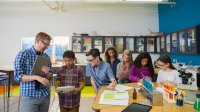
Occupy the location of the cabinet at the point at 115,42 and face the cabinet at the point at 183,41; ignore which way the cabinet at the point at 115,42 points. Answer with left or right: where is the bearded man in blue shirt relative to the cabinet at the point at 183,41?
right

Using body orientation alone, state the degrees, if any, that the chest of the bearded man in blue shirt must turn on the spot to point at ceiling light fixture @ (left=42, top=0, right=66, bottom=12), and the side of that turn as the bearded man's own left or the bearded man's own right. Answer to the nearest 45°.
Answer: approximately 135° to the bearded man's own left

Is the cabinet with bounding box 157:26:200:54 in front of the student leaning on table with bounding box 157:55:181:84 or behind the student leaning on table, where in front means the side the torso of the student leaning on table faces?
behind

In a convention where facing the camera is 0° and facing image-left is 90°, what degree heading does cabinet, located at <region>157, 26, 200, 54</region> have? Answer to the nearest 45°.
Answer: approximately 45°

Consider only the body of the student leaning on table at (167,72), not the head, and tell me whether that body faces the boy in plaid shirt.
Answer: yes

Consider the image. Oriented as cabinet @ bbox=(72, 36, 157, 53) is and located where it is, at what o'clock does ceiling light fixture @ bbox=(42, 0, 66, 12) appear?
The ceiling light fixture is roughly at 3 o'clock from the cabinet.

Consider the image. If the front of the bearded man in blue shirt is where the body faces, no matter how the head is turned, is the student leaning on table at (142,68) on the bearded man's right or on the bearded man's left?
on the bearded man's left

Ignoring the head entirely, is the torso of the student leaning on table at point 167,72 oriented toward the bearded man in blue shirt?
yes

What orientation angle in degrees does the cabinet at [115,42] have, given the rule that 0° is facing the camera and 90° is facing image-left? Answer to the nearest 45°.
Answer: approximately 0°
